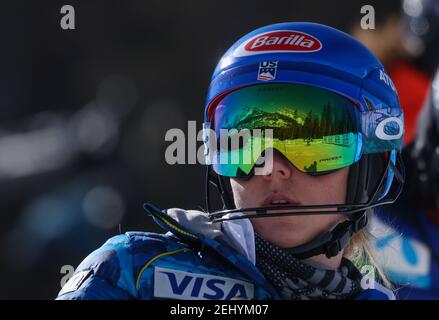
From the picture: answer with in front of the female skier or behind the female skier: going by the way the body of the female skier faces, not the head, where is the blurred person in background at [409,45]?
behind

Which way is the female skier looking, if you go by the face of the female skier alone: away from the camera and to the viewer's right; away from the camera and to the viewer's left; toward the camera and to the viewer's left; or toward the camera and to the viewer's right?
toward the camera and to the viewer's left

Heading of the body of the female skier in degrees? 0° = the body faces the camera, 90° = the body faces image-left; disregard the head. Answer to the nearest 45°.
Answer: approximately 45°

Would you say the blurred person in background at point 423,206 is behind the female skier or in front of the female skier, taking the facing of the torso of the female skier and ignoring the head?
behind
